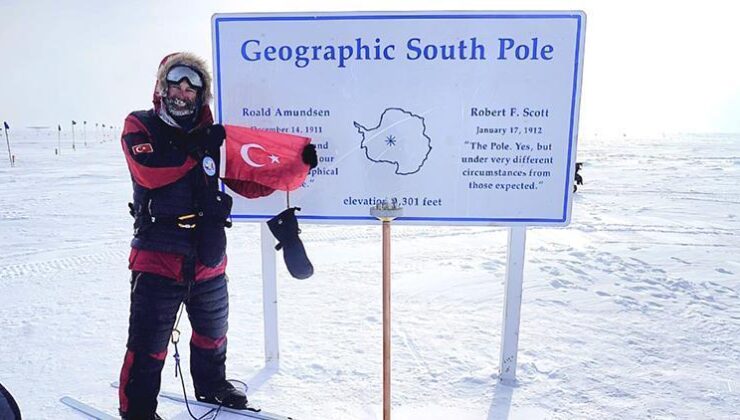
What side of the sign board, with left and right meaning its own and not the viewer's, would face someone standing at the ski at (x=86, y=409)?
right

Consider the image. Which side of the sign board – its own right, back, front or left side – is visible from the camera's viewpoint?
front
